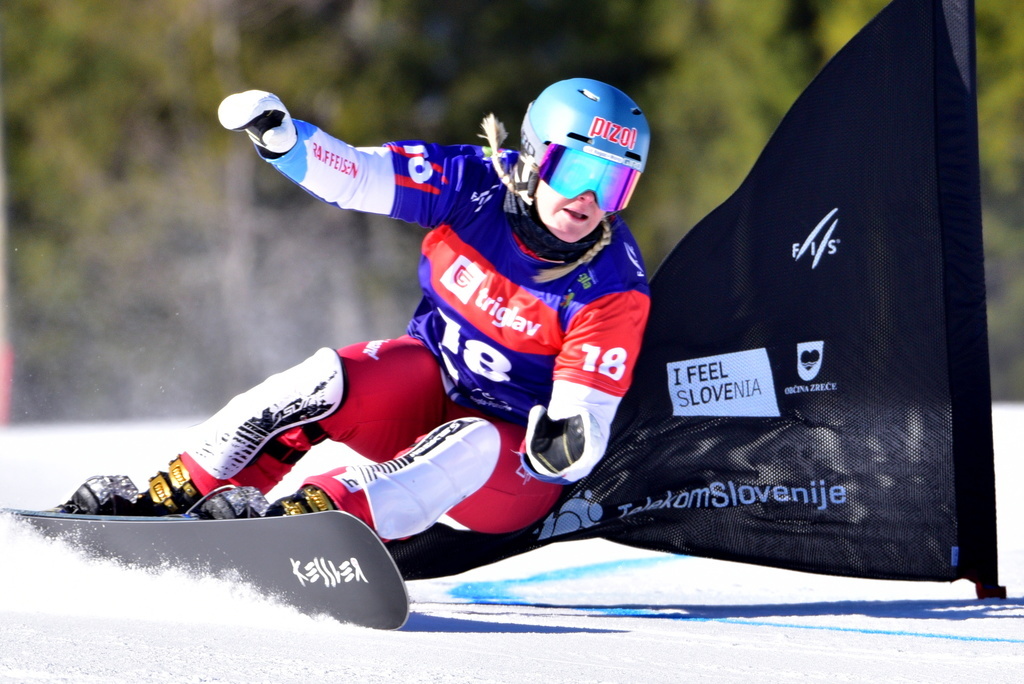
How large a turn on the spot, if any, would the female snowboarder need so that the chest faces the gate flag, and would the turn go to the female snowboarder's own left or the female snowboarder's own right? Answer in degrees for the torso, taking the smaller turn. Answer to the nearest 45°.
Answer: approximately 90° to the female snowboarder's own left

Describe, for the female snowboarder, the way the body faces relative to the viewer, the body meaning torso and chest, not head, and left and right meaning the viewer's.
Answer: facing the viewer
